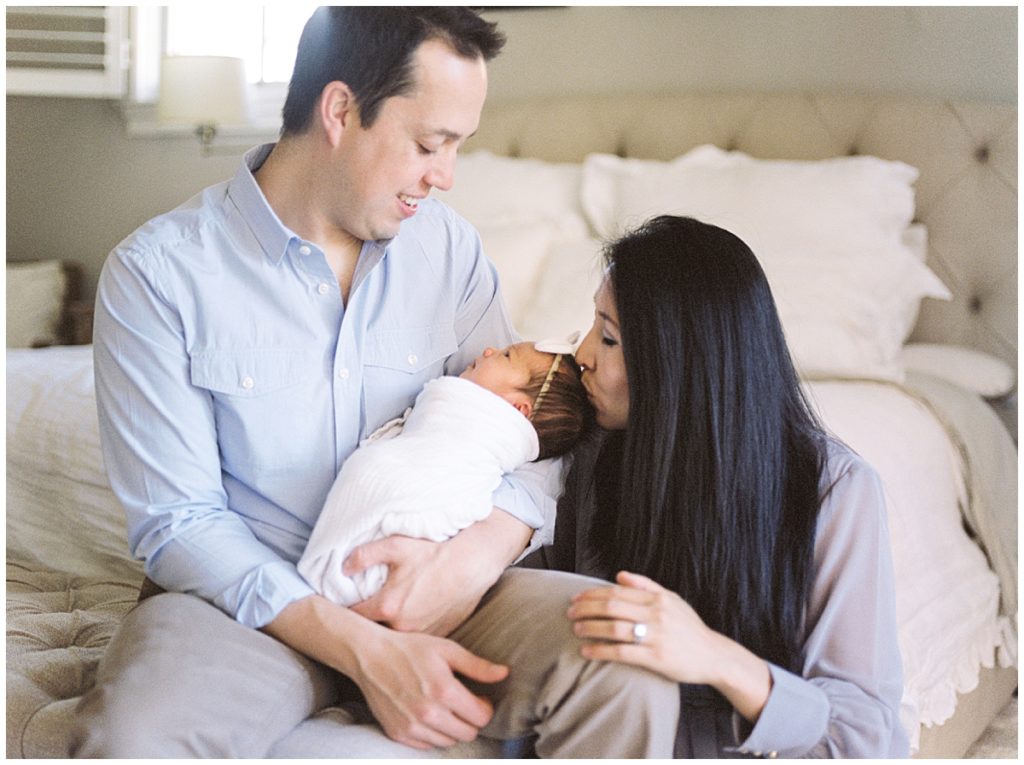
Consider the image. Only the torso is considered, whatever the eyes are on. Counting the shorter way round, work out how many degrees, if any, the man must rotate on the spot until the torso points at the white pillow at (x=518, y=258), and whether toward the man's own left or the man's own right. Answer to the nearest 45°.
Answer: approximately 135° to the man's own left

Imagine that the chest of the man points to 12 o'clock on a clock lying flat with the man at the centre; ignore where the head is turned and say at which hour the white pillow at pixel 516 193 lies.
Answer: The white pillow is roughly at 8 o'clock from the man.

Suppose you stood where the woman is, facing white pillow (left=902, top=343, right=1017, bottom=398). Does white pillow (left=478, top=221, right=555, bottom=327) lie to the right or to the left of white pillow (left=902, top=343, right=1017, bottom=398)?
left

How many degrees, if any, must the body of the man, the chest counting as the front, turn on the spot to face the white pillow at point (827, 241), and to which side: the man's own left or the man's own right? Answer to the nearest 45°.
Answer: approximately 90° to the man's own left

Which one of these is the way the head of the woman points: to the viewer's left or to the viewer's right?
to the viewer's left

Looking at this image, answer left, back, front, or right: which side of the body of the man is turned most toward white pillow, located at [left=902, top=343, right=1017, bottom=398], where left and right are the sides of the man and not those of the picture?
left

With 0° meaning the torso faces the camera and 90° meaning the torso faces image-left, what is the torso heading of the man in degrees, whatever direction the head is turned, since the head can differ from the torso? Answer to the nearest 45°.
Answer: approximately 315°

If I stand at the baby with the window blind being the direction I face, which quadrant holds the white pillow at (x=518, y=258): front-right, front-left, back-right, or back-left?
front-right
